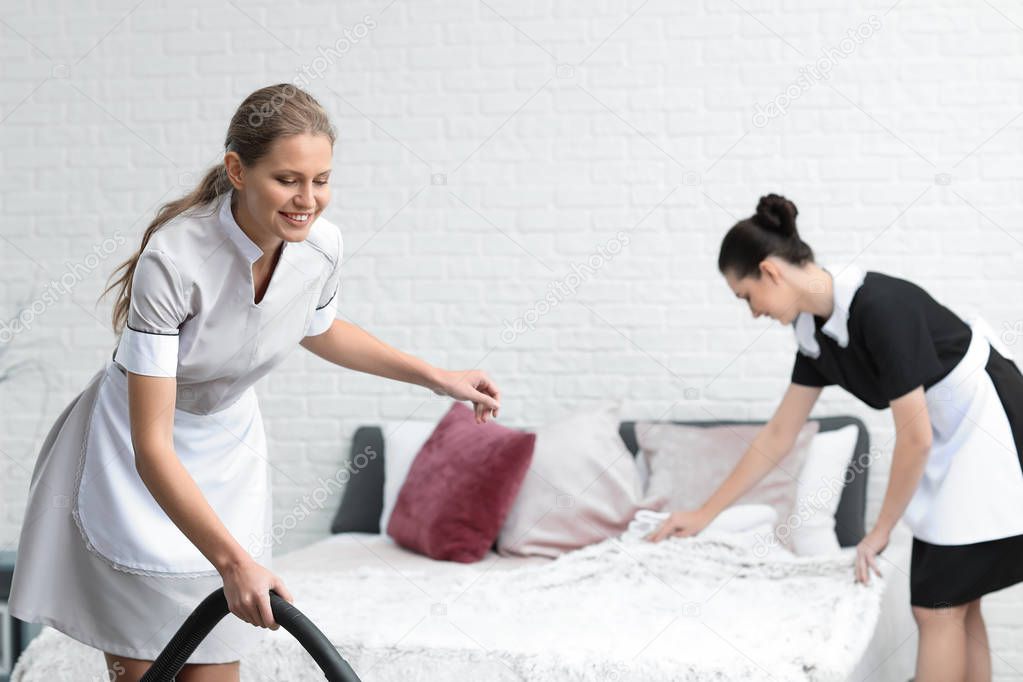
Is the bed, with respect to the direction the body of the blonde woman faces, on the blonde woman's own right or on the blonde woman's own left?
on the blonde woman's own left

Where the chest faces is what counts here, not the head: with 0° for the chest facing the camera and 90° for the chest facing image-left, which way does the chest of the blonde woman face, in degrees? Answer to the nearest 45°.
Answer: approximately 315°

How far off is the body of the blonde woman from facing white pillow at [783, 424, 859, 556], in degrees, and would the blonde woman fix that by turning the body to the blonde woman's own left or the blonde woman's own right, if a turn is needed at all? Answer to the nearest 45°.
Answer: approximately 90° to the blonde woman's own left

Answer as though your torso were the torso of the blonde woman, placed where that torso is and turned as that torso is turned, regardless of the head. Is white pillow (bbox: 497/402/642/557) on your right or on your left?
on your left

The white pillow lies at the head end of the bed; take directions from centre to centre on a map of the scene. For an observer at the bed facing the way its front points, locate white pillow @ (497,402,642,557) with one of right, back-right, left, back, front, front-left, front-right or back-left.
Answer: back
